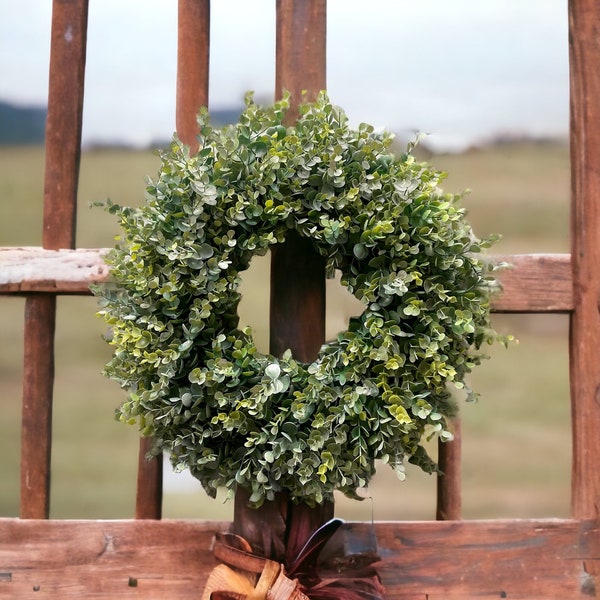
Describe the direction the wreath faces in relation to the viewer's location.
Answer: facing the viewer
